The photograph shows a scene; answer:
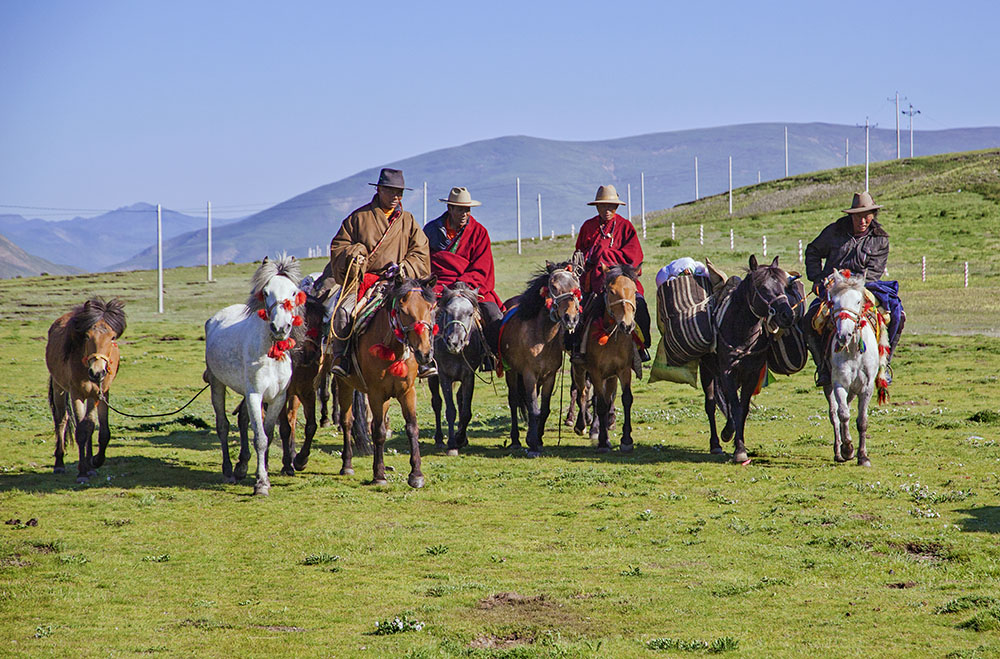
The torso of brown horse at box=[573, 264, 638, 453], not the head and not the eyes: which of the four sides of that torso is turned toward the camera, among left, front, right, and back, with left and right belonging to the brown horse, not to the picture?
front

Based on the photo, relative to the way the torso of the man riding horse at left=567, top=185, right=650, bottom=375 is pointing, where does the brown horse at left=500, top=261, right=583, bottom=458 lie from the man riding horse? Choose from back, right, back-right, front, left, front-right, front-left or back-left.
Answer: front-right

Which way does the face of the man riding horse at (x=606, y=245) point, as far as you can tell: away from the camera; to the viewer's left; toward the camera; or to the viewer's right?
toward the camera

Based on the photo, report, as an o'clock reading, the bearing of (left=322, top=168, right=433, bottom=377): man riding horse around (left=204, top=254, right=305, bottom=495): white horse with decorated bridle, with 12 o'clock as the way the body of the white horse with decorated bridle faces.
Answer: The man riding horse is roughly at 9 o'clock from the white horse with decorated bridle.

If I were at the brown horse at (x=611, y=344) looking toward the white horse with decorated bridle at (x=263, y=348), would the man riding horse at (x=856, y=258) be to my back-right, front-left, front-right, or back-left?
back-left

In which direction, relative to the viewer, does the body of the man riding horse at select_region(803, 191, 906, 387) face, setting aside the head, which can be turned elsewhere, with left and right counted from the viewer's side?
facing the viewer

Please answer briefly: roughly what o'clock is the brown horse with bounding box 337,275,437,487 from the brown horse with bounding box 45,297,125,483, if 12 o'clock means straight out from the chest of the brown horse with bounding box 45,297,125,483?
the brown horse with bounding box 337,275,437,487 is roughly at 10 o'clock from the brown horse with bounding box 45,297,125,483.

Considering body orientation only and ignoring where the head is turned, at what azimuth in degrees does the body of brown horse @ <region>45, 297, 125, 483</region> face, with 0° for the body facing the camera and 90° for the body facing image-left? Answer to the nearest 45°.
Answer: approximately 0°

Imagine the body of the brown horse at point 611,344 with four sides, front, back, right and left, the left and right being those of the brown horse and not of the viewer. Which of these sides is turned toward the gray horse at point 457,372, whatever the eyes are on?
right

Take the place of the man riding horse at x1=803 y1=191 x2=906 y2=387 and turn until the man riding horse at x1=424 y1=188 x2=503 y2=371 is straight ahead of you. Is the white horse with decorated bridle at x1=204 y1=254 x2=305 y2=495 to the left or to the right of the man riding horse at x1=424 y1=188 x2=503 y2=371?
left

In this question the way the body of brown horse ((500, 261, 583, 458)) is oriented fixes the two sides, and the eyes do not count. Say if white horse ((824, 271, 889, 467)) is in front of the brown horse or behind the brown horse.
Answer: in front

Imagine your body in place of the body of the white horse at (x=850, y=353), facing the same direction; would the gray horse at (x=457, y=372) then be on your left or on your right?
on your right

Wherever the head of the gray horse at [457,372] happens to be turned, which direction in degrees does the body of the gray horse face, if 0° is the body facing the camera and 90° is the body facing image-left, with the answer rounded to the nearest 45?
approximately 0°

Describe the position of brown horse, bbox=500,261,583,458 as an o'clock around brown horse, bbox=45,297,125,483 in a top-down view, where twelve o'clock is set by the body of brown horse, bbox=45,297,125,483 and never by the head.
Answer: brown horse, bbox=500,261,583,458 is roughly at 9 o'clock from brown horse, bbox=45,297,125,483.

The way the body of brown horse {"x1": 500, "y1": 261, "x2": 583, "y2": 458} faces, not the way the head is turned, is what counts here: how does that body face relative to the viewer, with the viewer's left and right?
facing the viewer and to the right of the viewer

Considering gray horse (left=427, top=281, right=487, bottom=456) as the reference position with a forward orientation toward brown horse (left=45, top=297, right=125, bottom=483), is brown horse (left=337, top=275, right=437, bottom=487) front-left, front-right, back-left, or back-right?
front-left

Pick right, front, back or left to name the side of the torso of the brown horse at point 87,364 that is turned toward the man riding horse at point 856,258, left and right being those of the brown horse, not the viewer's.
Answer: left

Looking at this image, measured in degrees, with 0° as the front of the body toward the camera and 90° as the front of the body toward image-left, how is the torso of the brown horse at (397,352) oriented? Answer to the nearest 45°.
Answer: approximately 315°
